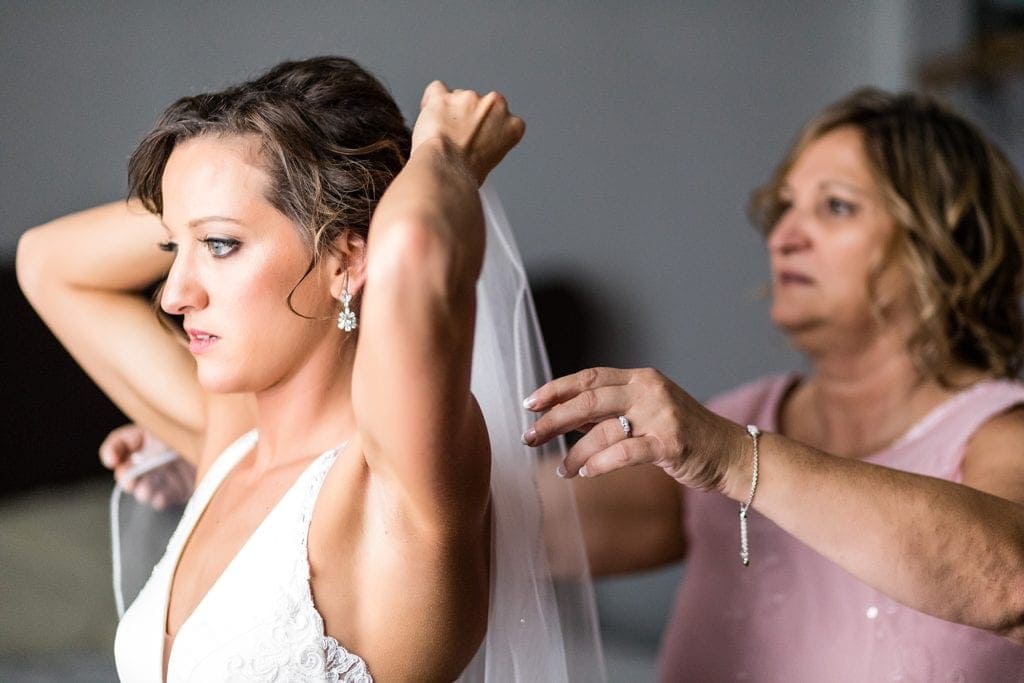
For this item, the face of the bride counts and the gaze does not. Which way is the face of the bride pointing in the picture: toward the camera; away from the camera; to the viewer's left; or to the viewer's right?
to the viewer's left

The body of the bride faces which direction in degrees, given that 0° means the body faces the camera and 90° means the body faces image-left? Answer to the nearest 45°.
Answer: approximately 45°
